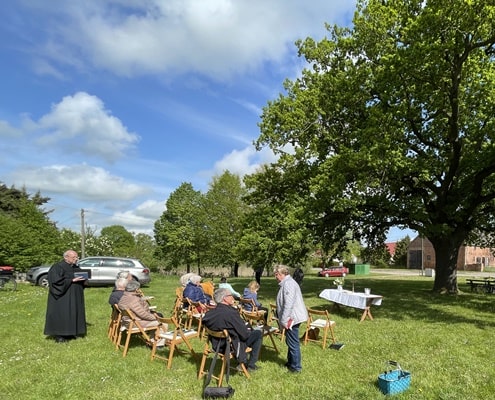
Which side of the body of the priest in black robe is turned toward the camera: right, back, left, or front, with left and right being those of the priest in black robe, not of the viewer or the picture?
right

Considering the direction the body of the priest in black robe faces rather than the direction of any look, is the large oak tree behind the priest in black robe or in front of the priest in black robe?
in front

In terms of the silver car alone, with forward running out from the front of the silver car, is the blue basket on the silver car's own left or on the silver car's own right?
on the silver car's own left

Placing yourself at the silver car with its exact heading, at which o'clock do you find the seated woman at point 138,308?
The seated woman is roughly at 9 o'clock from the silver car.

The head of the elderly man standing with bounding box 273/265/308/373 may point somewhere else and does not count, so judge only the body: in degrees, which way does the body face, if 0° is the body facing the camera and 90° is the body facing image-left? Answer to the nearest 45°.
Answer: approximately 90°

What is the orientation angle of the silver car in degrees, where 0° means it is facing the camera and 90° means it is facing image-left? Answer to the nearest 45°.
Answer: approximately 90°

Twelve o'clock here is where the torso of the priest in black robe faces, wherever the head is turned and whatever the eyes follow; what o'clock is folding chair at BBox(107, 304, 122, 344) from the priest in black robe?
The folding chair is roughly at 1 o'clock from the priest in black robe.

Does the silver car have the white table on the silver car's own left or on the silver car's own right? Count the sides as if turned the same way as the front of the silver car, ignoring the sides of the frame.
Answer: on the silver car's own left

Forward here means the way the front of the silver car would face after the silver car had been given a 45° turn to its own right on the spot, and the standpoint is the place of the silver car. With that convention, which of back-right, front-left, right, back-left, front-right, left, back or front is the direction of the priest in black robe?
back-left
